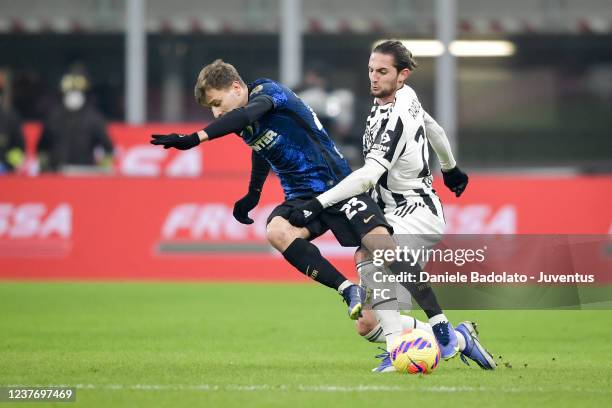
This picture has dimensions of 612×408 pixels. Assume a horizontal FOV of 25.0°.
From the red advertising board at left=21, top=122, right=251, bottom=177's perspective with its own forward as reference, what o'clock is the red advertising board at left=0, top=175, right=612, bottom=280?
the red advertising board at left=0, top=175, right=612, bottom=280 is roughly at 12 o'clock from the red advertising board at left=21, top=122, right=251, bottom=177.

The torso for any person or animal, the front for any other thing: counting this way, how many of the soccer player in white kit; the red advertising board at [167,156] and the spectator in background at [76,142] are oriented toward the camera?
2

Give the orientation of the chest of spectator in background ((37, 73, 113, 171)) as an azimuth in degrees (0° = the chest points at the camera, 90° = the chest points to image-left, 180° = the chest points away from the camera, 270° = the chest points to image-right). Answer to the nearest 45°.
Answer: approximately 0°

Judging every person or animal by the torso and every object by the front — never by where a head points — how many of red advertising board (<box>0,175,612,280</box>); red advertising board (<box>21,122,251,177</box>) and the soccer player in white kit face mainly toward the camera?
2

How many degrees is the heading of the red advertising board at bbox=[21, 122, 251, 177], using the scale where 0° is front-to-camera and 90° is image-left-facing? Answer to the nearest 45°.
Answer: approximately 0°

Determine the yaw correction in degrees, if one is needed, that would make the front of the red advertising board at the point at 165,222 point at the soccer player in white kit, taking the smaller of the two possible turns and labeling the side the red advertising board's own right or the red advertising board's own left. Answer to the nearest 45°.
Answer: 0° — it already faces them

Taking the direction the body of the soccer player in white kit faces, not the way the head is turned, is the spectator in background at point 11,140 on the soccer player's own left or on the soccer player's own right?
on the soccer player's own right
